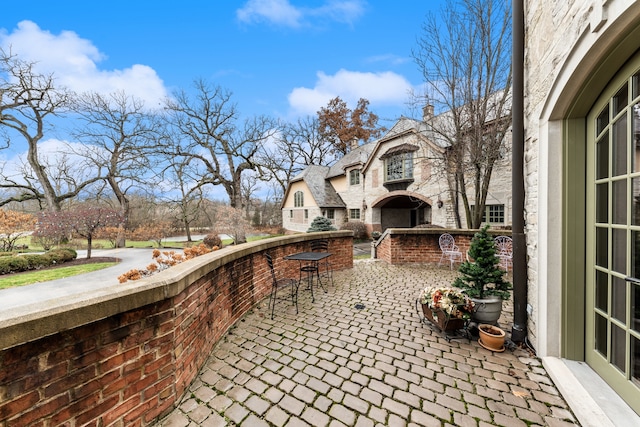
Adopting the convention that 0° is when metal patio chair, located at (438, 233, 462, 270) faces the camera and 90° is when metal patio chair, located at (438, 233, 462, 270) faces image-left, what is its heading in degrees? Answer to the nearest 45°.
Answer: approximately 315°

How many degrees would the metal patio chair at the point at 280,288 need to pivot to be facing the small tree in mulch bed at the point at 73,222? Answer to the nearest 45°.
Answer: approximately 135° to its left

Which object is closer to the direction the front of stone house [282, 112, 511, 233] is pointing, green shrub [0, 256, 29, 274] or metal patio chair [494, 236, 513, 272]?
the green shrub

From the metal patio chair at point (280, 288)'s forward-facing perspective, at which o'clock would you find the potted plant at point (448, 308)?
The potted plant is roughly at 1 o'clock from the metal patio chair.

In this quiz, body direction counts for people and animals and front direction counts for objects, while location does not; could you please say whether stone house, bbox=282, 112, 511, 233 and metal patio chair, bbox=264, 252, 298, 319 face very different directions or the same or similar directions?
very different directions

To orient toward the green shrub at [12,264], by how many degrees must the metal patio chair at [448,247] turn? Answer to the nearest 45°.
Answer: approximately 90° to its right

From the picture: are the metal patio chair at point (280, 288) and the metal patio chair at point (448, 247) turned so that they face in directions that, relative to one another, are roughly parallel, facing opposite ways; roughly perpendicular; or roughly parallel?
roughly perpendicular

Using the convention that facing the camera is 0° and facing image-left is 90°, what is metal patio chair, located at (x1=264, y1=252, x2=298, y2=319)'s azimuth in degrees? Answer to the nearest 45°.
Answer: approximately 270°

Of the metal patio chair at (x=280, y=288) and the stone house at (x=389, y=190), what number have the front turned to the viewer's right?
1
